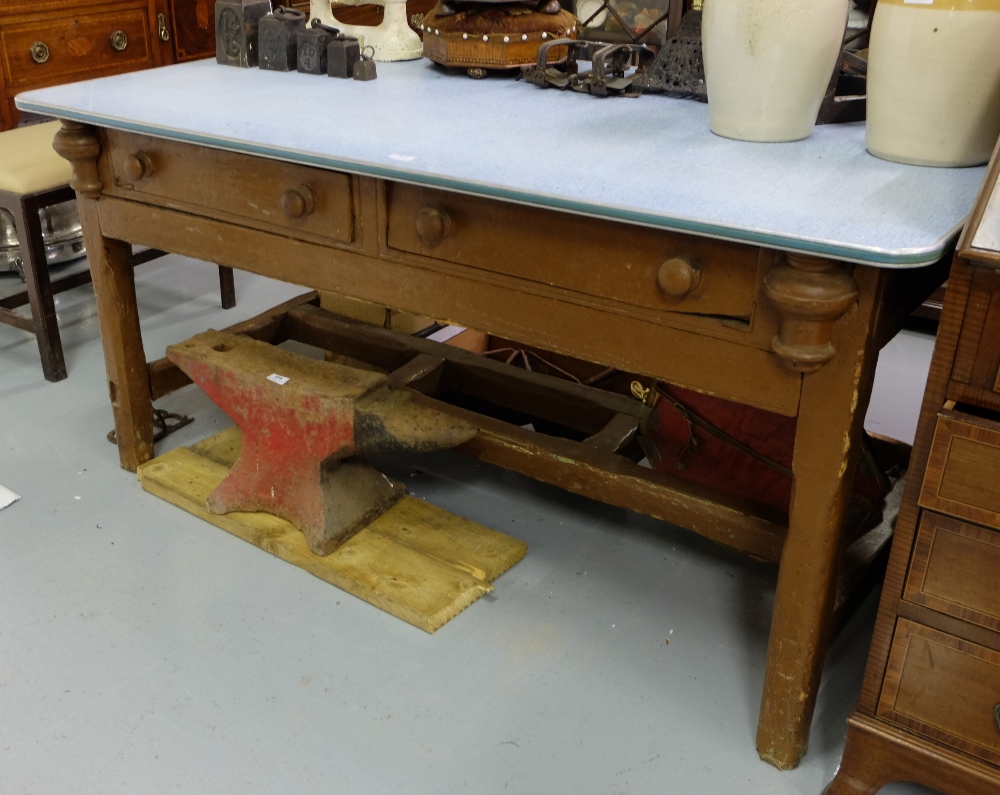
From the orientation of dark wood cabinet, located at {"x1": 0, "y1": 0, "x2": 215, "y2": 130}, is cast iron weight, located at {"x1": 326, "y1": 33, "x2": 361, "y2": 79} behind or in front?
in front

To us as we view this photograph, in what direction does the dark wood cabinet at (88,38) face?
facing the viewer and to the right of the viewer

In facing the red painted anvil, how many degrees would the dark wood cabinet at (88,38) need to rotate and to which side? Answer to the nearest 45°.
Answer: approximately 45° to its right

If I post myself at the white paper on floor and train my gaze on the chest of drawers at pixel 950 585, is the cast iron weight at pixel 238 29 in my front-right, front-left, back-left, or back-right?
front-left

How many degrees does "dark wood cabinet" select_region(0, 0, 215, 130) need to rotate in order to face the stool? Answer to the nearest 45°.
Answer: approximately 45° to its right

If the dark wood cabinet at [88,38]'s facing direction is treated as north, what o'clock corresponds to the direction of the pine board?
The pine board is roughly at 1 o'clock from the dark wood cabinet.

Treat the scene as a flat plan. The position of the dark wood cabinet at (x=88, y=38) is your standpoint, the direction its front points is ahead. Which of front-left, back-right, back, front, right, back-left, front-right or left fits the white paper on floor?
front-right
